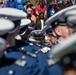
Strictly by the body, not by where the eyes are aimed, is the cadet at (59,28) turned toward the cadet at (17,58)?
no

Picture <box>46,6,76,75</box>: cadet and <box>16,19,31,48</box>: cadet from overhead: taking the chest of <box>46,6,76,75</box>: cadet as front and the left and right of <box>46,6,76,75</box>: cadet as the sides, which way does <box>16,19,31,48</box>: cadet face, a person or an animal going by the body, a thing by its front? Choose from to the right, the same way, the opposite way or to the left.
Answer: the same way

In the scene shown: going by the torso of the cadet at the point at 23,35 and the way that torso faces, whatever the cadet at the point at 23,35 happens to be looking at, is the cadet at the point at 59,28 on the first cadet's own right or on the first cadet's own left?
on the first cadet's own right
